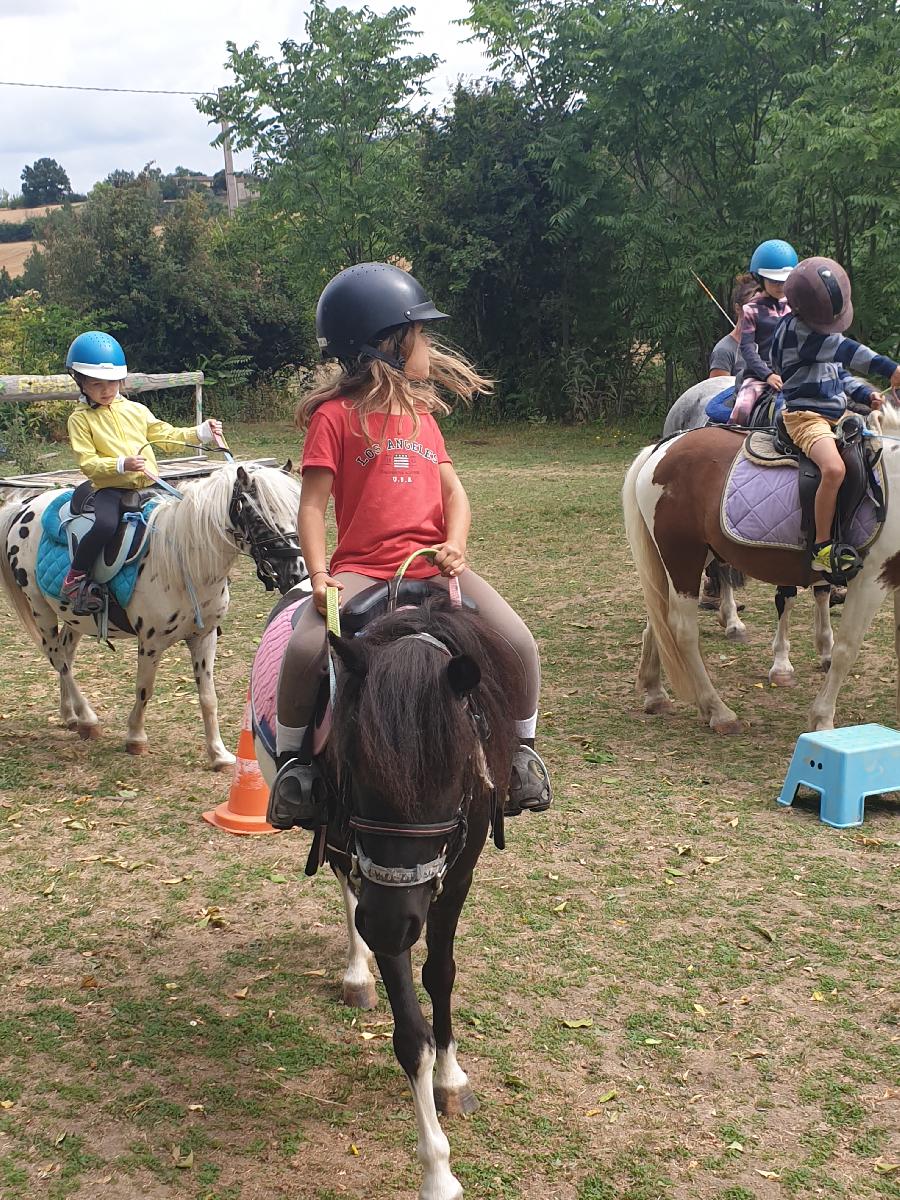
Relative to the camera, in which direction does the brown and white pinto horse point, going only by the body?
to the viewer's right

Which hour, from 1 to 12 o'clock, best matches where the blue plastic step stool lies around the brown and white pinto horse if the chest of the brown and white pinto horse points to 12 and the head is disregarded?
The blue plastic step stool is roughly at 2 o'clock from the brown and white pinto horse.

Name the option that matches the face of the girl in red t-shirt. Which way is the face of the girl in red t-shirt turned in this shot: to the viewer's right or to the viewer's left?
to the viewer's right

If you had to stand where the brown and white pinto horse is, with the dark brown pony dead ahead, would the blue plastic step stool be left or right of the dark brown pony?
left

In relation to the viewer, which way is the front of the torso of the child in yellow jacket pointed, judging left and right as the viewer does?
facing the viewer and to the right of the viewer

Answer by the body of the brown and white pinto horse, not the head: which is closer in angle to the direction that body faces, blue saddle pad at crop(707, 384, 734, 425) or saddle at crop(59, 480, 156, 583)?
the blue saddle pad

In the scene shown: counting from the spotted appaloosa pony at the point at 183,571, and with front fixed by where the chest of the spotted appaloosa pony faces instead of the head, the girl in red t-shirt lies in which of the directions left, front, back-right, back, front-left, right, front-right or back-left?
front-right

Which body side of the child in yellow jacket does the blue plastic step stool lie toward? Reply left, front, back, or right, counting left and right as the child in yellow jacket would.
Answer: front

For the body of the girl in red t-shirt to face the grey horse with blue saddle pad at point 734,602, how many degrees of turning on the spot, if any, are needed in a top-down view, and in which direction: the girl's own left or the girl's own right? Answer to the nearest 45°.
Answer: approximately 135° to the girl's own left

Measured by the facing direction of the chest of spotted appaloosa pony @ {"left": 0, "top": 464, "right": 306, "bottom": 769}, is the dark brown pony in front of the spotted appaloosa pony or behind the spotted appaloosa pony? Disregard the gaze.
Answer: in front
